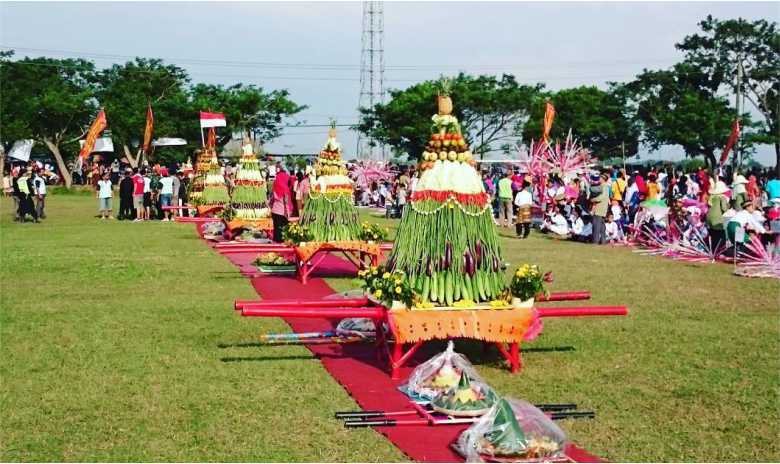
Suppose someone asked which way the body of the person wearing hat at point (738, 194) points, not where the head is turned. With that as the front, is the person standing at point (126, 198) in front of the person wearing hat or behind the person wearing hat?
in front

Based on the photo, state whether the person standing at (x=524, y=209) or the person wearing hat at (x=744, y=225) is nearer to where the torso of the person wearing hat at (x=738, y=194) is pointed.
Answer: the person standing

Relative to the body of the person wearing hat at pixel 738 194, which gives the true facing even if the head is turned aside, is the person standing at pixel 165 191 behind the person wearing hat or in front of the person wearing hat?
in front

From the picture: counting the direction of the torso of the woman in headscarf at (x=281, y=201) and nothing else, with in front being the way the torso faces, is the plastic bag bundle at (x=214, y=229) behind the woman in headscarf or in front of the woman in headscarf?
in front

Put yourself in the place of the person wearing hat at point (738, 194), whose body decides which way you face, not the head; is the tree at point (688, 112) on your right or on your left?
on your right

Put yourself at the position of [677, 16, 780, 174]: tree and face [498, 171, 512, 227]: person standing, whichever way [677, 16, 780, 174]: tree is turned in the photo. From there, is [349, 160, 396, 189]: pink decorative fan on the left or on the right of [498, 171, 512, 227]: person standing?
right
